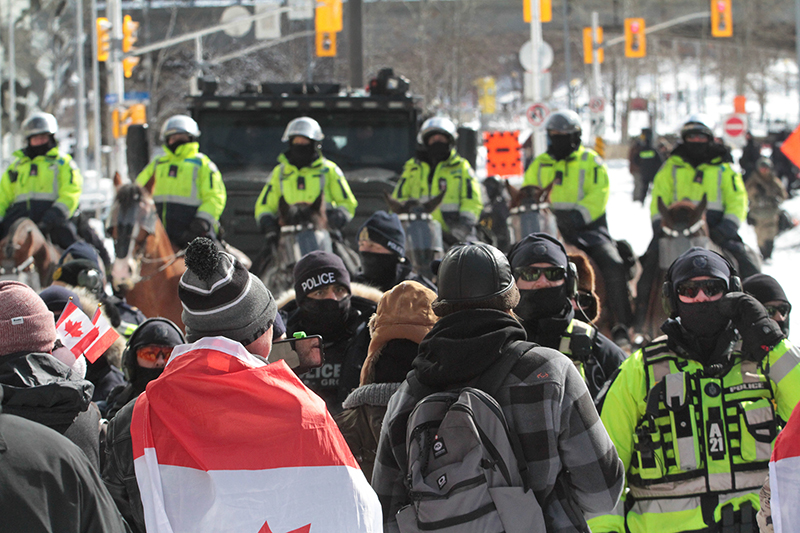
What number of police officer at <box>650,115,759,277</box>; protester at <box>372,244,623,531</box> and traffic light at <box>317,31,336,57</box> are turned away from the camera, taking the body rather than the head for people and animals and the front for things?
1

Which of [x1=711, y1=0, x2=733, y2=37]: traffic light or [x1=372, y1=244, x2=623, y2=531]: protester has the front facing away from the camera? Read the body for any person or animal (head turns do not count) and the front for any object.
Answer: the protester

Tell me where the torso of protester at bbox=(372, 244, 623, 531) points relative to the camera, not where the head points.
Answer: away from the camera

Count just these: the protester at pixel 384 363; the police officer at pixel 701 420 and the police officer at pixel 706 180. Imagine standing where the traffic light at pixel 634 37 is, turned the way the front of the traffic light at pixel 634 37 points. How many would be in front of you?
3

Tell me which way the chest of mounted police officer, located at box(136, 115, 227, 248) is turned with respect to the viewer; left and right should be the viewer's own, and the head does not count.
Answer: facing the viewer and to the left of the viewer

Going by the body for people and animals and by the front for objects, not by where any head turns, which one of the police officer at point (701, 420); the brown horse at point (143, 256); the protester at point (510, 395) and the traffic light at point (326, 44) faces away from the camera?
the protester

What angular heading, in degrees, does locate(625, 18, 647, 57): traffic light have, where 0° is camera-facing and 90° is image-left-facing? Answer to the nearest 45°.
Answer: approximately 0°

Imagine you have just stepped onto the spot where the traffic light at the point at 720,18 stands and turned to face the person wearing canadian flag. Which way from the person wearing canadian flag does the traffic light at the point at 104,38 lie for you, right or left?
right
